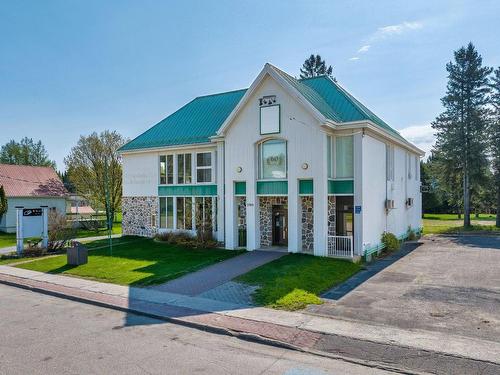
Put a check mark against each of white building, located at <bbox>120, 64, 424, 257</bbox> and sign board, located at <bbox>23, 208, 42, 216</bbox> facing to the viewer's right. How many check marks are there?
0

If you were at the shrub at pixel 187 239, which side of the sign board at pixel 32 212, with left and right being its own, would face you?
left

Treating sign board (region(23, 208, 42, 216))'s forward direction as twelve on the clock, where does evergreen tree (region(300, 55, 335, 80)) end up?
The evergreen tree is roughly at 8 o'clock from the sign board.

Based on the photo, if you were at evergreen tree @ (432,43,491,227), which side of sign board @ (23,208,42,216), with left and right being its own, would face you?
left

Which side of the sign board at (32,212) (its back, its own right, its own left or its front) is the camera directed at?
front

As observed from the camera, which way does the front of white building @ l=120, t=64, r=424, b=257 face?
facing the viewer and to the left of the viewer

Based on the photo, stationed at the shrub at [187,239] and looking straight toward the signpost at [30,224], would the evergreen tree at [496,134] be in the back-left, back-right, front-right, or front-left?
back-right

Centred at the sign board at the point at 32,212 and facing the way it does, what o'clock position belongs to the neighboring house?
The neighboring house is roughly at 6 o'clock from the sign board.

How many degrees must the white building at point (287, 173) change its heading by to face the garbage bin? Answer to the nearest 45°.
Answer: approximately 45° to its right

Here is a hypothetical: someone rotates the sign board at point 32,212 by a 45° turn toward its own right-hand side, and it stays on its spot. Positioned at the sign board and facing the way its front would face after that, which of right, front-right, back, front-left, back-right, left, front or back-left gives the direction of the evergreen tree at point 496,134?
back-left

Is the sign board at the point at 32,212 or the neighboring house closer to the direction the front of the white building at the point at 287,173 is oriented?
the sign board

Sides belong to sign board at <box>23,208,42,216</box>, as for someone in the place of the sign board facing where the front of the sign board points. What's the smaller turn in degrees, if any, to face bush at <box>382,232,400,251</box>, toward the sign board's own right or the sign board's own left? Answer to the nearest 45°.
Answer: approximately 45° to the sign board's own left

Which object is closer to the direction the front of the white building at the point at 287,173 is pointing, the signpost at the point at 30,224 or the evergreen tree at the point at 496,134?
the signpost

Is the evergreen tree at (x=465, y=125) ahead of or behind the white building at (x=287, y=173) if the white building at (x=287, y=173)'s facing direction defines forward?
behind

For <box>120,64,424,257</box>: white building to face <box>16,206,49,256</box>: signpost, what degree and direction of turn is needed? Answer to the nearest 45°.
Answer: approximately 45° to its right
